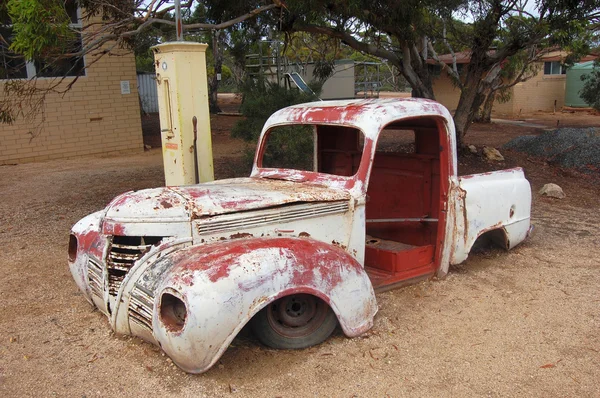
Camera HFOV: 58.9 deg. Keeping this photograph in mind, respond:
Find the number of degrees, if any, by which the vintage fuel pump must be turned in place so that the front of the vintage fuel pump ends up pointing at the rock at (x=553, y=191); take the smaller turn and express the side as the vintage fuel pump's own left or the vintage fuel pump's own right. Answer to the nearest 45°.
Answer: approximately 135° to the vintage fuel pump's own left

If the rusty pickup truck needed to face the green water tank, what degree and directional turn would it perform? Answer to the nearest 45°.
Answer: approximately 180°

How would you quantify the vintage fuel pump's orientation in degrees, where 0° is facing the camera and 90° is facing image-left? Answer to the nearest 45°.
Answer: approximately 45°

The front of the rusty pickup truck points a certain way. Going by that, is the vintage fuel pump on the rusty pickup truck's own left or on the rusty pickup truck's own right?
on the rusty pickup truck's own right

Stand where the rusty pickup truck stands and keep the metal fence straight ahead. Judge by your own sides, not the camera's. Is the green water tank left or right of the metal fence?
right

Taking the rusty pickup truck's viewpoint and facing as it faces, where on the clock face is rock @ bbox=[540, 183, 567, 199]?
The rock is roughly at 6 o'clock from the rusty pickup truck.

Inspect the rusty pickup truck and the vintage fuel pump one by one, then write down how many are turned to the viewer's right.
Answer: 0

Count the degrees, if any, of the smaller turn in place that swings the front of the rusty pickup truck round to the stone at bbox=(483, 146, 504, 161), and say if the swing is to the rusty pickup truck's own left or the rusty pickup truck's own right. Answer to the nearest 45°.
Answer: approximately 180°
